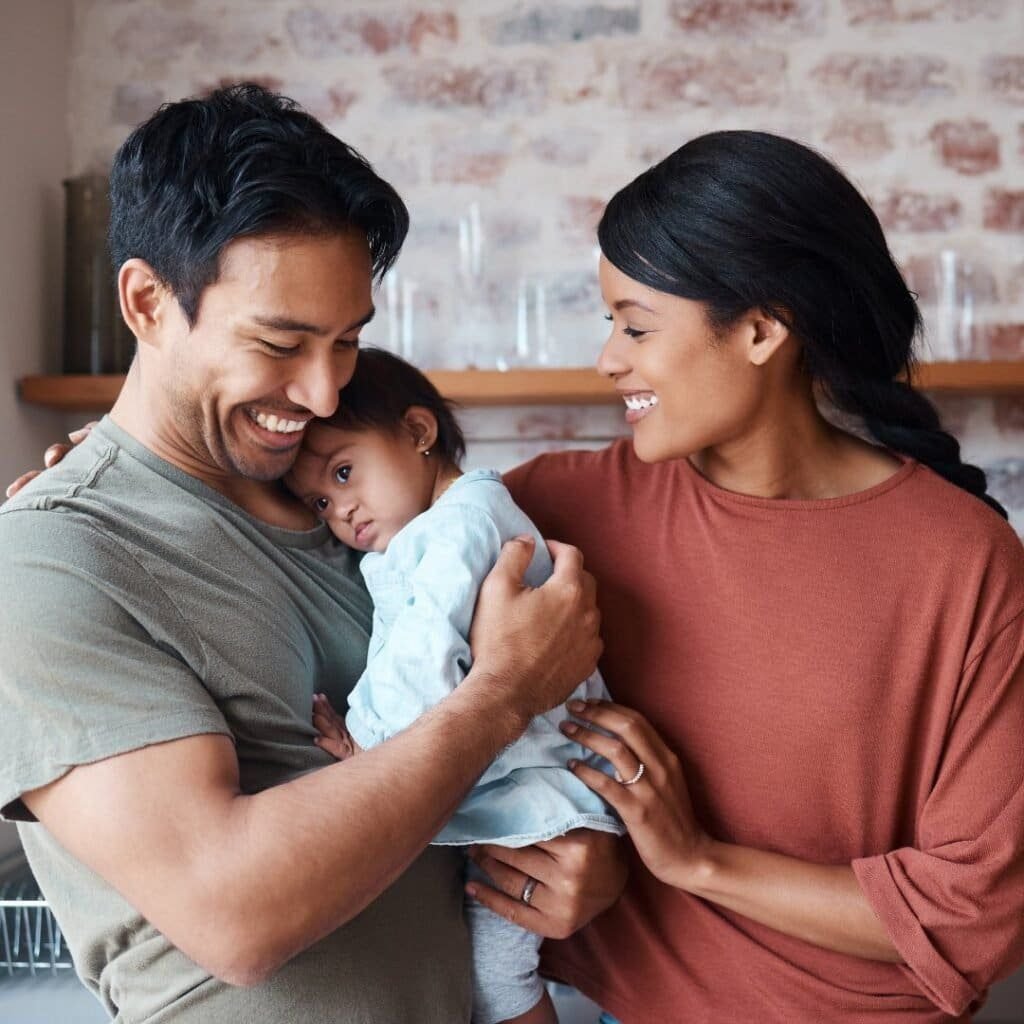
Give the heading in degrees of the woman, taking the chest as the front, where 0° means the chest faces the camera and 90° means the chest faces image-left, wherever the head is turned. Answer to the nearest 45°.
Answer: approximately 45°

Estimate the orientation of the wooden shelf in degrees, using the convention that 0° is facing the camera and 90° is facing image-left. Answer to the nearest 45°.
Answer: approximately 0°

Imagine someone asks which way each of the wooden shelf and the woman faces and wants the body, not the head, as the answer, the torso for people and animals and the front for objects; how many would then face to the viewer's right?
0

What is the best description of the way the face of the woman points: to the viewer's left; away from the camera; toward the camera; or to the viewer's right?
to the viewer's left

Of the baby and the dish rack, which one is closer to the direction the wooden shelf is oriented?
the baby

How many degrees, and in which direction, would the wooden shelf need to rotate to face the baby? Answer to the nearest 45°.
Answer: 0° — it already faces them

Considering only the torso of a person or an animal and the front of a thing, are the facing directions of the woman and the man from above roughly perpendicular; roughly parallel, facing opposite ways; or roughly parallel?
roughly perpendicular

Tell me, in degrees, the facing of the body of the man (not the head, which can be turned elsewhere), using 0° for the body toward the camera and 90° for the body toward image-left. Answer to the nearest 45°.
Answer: approximately 315°
